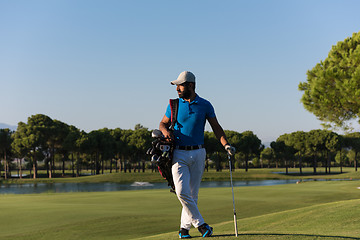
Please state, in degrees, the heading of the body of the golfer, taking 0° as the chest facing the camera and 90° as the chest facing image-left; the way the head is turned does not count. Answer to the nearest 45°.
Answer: approximately 0°

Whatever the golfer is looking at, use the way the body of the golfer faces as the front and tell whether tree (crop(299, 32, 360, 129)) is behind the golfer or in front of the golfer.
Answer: behind
